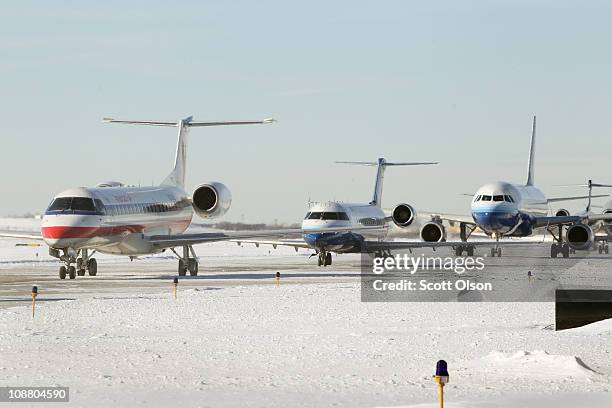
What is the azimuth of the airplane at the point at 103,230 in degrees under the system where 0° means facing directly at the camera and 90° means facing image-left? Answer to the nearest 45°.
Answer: approximately 0°
